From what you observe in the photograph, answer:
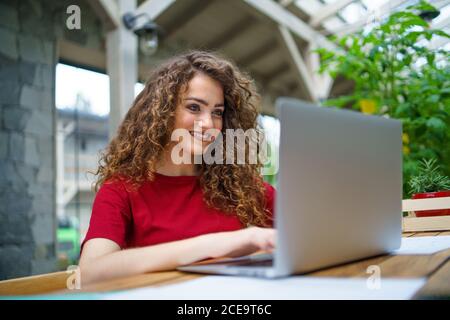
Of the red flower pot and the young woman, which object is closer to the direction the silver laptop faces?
the young woman

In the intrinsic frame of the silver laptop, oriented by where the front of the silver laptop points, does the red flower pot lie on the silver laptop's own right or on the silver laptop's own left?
on the silver laptop's own right

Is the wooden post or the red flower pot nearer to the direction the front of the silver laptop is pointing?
the wooden post

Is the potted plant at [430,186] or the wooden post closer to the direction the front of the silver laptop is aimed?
the wooden post

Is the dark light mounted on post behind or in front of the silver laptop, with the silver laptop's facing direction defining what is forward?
in front

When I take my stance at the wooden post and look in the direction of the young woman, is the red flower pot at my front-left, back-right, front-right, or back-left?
front-left

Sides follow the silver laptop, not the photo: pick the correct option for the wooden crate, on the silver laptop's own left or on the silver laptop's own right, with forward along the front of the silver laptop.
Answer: on the silver laptop's own right

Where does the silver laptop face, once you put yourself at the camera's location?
facing away from the viewer and to the left of the viewer

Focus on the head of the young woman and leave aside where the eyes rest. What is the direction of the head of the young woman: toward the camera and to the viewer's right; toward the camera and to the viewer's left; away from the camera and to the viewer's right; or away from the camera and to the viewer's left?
toward the camera and to the viewer's right

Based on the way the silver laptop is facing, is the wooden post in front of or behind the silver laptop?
in front

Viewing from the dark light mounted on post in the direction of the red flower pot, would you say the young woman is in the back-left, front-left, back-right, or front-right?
front-right

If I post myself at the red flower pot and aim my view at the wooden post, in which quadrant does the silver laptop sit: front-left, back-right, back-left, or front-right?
back-left

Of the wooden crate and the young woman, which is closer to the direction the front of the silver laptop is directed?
the young woman

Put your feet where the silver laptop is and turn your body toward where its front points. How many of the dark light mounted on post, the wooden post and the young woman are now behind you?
0

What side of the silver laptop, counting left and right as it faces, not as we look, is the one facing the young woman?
front
